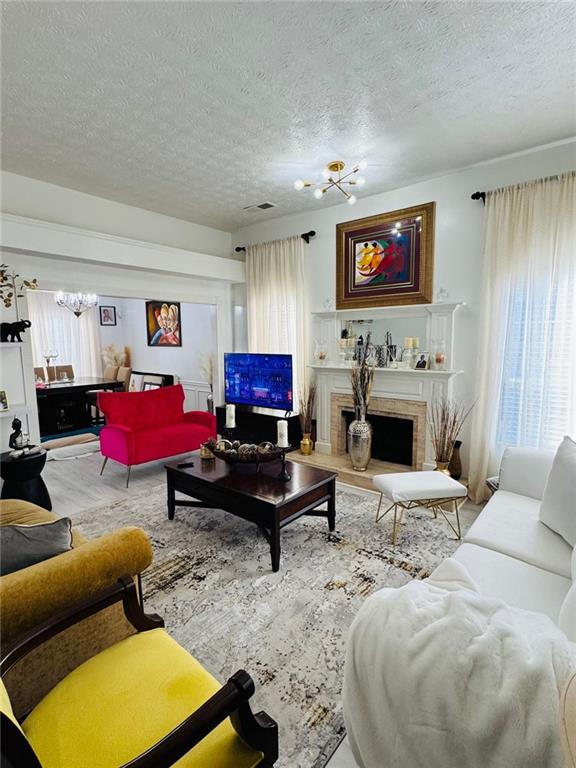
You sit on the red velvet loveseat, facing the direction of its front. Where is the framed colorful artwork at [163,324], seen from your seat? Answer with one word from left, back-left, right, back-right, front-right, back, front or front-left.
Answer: back-left

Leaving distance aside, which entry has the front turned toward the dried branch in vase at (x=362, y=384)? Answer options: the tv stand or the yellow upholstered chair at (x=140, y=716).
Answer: the yellow upholstered chair

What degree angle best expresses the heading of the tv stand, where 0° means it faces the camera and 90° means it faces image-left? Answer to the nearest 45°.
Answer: approximately 45°

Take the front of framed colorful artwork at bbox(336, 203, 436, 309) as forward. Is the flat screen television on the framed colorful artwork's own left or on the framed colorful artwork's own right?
on the framed colorful artwork's own right

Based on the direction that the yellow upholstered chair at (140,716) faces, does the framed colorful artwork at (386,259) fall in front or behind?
in front

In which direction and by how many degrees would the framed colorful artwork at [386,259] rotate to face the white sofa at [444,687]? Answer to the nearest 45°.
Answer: approximately 45° to its left

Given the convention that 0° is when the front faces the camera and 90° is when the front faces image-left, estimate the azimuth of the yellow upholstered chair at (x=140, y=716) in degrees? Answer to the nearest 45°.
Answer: approximately 225°

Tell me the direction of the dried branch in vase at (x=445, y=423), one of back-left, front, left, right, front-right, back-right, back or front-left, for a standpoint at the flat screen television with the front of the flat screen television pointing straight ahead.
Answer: left
